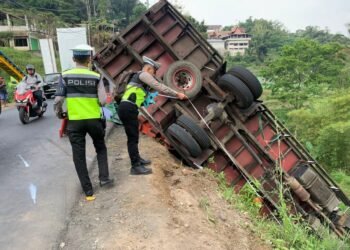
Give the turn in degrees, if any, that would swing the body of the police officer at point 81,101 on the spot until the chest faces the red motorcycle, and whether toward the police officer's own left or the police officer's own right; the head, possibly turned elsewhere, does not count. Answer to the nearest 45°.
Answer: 0° — they already face it

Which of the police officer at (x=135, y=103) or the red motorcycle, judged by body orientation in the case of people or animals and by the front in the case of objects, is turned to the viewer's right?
the police officer

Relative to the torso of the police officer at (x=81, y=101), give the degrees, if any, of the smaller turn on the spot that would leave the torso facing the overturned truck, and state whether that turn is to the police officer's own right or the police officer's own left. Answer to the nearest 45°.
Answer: approximately 45° to the police officer's own right

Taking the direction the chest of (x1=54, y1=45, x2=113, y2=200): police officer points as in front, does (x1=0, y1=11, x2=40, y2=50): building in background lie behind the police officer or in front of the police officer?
in front

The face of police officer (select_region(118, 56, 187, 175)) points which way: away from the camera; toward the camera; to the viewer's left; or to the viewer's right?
to the viewer's right

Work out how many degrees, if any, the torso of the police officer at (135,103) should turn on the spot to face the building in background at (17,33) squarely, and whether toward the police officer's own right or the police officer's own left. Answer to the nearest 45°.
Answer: approximately 90° to the police officer's own left

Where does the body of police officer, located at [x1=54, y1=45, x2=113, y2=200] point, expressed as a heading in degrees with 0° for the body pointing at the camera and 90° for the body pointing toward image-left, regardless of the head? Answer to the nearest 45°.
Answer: approximately 180°

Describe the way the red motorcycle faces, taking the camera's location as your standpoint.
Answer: facing the viewer and to the left of the viewer

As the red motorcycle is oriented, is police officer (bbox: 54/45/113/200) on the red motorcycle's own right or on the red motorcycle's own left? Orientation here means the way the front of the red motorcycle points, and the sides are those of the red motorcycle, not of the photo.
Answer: on the red motorcycle's own left

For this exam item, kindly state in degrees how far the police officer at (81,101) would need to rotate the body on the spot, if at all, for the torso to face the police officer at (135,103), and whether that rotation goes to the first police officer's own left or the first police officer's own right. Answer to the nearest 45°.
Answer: approximately 45° to the first police officer's own right

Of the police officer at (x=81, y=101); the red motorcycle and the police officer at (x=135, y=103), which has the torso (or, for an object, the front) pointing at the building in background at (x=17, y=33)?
the police officer at (x=81, y=101)

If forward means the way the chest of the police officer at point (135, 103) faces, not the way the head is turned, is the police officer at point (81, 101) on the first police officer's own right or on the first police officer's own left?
on the first police officer's own right

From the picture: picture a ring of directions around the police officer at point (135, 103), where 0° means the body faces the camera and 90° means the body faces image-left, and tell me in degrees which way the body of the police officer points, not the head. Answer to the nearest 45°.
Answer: approximately 270°
